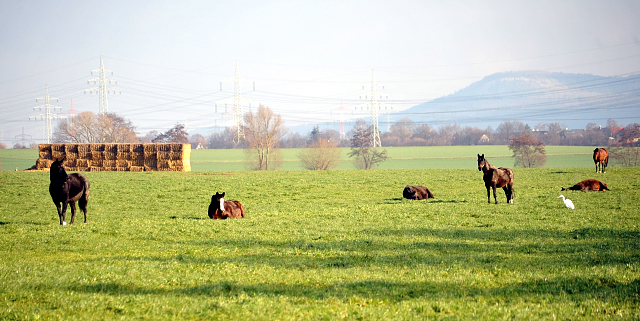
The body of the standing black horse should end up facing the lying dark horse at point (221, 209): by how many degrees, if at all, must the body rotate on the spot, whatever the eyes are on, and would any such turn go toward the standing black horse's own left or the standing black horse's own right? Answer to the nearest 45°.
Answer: approximately 135° to the standing black horse's own left

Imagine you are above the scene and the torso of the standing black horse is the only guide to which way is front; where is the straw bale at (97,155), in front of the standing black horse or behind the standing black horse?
behind

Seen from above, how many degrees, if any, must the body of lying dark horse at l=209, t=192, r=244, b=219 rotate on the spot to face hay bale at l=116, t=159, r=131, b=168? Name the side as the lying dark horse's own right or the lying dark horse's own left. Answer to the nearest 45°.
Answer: approximately 135° to the lying dark horse's own right

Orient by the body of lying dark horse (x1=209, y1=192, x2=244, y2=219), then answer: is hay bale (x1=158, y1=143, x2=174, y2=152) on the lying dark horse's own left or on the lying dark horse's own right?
on the lying dark horse's own right

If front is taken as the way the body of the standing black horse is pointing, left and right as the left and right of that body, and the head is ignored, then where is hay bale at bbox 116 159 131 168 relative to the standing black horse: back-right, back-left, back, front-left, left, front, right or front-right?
back-right

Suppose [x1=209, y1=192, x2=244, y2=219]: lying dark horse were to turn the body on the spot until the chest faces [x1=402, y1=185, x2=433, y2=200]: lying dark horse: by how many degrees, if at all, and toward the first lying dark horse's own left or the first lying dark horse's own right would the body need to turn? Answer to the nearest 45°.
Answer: approximately 180°

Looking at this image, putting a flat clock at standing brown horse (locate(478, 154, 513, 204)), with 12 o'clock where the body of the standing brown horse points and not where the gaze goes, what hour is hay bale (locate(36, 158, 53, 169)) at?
The hay bale is roughly at 2 o'clock from the standing brown horse.

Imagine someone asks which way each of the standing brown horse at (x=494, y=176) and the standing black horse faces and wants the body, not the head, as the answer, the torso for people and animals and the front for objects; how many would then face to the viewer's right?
0

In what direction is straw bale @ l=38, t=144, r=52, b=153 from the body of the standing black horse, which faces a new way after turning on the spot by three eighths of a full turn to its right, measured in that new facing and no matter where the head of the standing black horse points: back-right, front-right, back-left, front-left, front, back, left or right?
front

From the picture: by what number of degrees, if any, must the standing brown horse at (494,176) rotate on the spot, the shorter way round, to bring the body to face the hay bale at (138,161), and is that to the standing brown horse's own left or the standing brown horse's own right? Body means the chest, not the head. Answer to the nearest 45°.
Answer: approximately 90° to the standing brown horse's own right

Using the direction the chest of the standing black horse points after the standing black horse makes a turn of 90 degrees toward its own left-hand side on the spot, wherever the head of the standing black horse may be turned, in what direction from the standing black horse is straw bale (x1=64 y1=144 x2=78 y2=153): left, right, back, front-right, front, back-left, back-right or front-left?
back-left

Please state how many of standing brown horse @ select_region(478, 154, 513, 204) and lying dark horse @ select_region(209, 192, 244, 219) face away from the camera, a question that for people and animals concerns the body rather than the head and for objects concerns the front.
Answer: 0

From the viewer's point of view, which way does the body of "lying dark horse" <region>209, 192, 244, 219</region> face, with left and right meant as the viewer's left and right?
facing the viewer and to the left of the viewer

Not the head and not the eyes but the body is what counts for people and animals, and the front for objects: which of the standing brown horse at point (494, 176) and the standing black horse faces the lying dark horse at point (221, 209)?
the standing brown horse

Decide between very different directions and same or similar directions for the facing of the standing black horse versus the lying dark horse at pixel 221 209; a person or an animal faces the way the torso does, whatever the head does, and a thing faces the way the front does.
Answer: same or similar directions

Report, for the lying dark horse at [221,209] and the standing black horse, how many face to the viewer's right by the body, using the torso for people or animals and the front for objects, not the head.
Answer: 0
